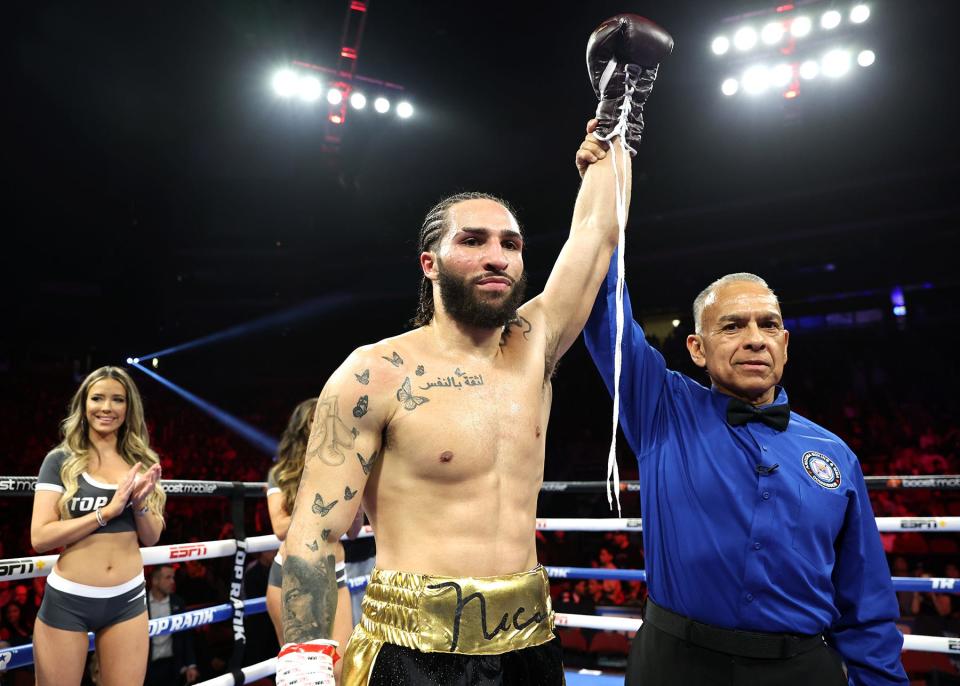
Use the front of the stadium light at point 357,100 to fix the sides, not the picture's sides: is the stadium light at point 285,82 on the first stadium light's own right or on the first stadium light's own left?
on the first stadium light's own right

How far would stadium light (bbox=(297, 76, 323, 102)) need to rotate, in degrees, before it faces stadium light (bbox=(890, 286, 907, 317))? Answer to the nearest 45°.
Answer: approximately 90° to its left

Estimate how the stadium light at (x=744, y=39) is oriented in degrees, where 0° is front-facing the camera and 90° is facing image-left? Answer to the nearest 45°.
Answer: approximately 0°

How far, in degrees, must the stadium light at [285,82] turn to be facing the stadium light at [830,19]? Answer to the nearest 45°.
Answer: approximately 45° to its left

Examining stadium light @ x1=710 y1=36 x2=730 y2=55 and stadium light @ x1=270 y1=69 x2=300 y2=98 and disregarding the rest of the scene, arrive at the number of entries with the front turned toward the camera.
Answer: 2

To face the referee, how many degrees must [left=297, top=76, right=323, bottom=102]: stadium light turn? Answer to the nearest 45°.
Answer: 0° — it already faces them
